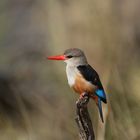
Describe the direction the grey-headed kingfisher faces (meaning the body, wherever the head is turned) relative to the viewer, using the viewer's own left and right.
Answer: facing to the left of the viewer
